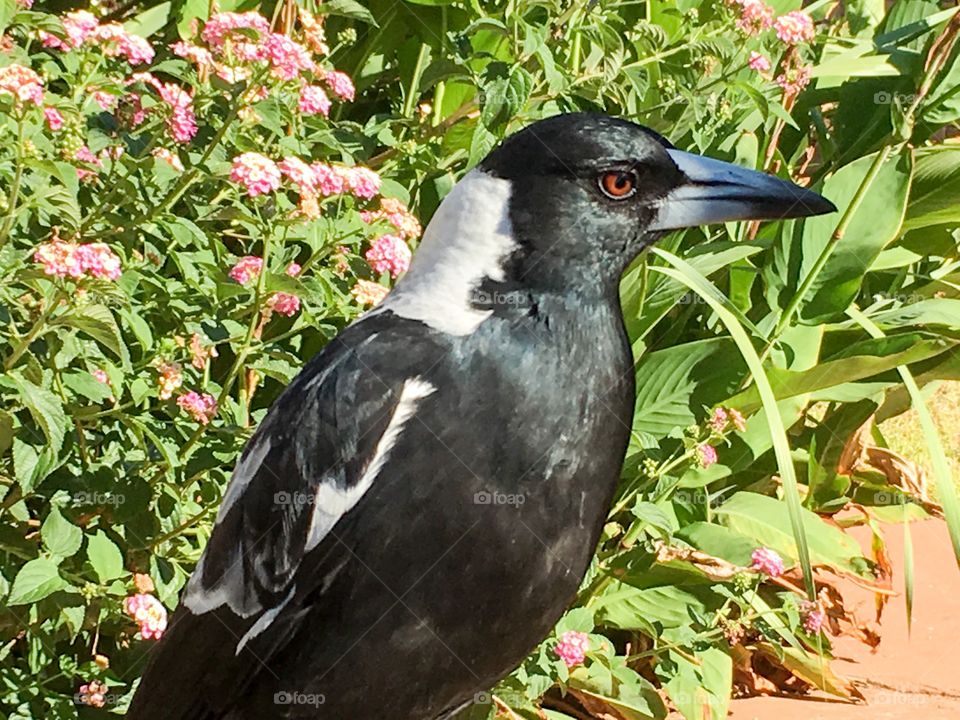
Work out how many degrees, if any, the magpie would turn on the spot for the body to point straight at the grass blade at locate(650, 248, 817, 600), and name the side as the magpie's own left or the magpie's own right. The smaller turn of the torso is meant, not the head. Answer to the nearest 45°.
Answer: approximately 45° to the magpie's own left

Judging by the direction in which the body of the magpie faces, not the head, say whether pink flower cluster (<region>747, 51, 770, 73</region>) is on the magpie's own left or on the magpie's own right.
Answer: on the magpie's own left

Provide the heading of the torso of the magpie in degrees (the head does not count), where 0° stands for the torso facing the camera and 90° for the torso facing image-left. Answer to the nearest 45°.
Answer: approximately 270°

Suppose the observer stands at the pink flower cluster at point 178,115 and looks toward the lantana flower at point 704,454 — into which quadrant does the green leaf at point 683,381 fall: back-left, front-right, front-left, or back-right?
front-left

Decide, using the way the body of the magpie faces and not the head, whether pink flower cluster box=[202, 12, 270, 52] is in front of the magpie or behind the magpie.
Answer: behind

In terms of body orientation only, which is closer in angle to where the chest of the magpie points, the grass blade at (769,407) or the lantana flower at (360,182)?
the grass blade

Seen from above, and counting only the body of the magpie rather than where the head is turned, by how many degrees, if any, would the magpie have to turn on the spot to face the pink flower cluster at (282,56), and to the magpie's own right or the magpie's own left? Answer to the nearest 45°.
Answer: approximately 135° to the magpie's own left
